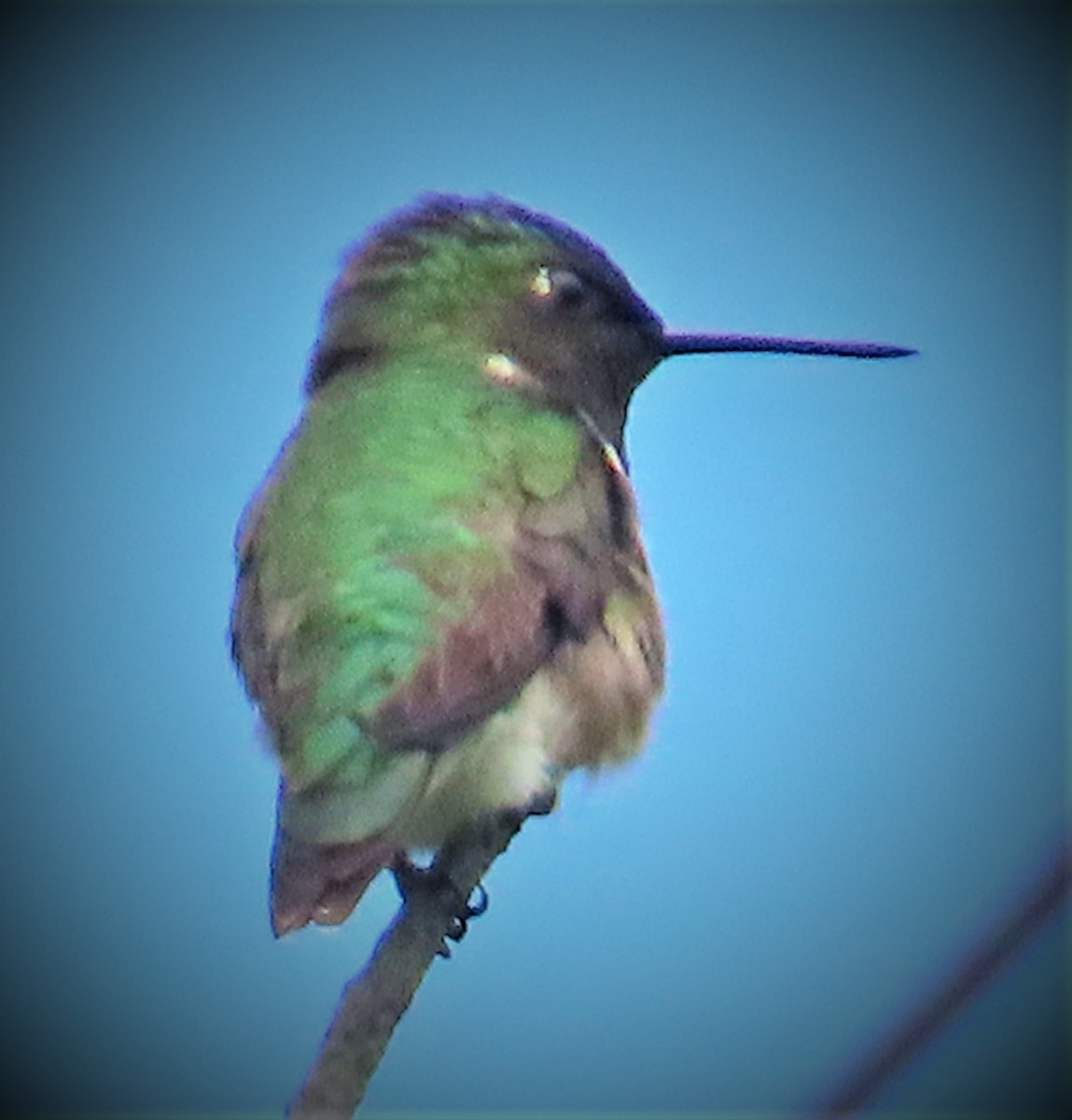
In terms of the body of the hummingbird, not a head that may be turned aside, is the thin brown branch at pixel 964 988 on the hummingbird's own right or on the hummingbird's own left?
on the hummingbird's own right

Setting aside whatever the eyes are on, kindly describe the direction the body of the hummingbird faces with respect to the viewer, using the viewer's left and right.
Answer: facing away from the viewer and to the right of the viewer
